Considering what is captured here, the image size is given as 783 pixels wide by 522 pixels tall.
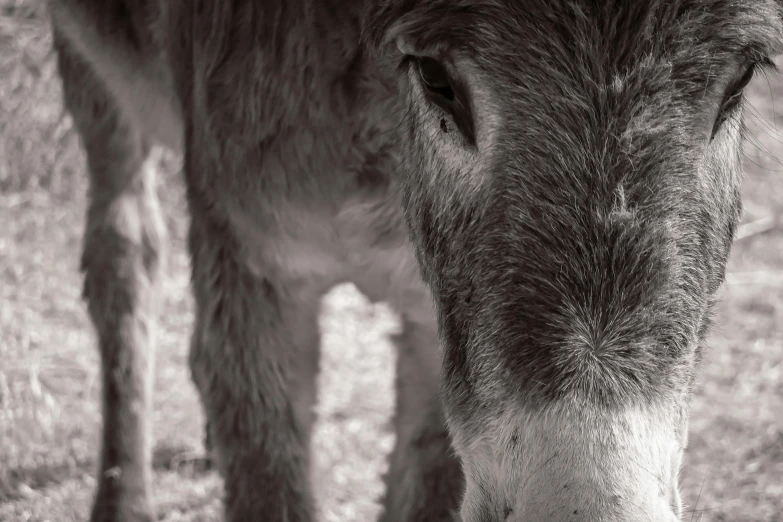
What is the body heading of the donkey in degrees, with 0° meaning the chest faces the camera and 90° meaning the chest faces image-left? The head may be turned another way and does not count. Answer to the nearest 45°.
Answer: approximately 315°
